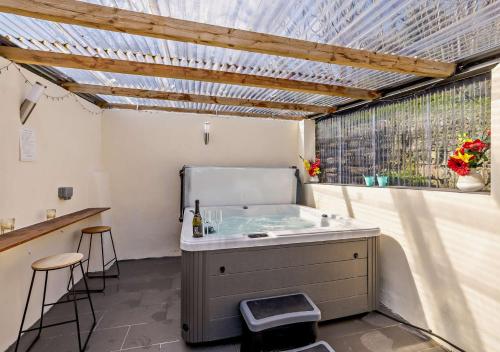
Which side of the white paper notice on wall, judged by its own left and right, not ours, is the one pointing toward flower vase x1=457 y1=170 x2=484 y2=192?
front

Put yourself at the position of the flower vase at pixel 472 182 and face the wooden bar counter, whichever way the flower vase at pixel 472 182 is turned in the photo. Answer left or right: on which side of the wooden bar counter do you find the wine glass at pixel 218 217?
right

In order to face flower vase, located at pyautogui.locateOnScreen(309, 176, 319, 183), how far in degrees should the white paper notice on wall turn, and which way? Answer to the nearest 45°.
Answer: approximately 45° to its left

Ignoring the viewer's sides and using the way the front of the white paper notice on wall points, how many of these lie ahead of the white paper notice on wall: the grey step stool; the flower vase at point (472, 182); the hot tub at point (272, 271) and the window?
4

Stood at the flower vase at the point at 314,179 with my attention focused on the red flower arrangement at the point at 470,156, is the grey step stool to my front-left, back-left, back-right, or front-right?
front-right

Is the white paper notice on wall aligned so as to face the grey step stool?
yes

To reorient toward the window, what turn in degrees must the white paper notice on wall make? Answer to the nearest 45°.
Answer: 0° — it already faces it

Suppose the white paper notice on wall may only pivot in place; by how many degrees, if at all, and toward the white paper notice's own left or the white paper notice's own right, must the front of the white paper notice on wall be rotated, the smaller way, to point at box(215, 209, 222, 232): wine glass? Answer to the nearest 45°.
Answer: approximately 45° to the white paper notice's own left

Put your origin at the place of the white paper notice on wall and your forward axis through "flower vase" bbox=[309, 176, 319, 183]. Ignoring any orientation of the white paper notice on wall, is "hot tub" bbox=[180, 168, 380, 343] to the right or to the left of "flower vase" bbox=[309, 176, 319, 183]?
right

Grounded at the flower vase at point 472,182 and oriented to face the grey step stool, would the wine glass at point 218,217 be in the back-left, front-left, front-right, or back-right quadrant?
front-right

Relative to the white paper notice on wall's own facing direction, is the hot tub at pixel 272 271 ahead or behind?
ahead
